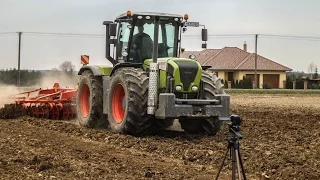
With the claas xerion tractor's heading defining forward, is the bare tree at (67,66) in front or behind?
behind

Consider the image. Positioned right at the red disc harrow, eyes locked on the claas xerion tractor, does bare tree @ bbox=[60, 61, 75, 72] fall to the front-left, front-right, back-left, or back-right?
back-left

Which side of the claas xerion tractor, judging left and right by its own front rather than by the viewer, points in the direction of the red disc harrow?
back

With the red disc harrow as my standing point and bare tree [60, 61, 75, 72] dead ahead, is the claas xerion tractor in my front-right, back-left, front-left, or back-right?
back-right

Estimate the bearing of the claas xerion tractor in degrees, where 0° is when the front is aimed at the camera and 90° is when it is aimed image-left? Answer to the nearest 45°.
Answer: approximately 315°
